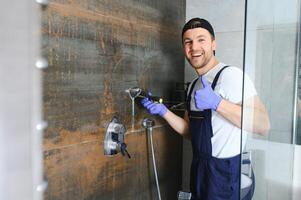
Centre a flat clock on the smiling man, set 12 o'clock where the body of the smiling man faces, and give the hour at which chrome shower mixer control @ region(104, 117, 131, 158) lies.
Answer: The chrome shower mixer control is roughly at 1 o'clock from the smiling man.

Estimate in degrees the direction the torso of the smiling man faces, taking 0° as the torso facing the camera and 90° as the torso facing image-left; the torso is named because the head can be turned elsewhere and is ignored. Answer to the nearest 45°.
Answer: approximately 45°

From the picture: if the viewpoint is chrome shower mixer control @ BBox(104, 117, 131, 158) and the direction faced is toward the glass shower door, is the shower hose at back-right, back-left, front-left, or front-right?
front-left
